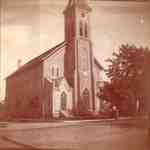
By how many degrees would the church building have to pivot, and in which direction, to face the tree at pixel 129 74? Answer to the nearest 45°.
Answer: approximately 45° to its left

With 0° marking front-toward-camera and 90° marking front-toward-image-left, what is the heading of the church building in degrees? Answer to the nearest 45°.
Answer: approximately 315°
